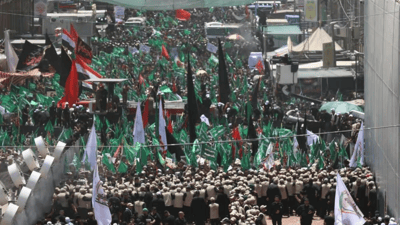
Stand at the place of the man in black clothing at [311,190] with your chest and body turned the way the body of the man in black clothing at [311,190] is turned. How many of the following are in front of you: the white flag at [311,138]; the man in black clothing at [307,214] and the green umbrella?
2

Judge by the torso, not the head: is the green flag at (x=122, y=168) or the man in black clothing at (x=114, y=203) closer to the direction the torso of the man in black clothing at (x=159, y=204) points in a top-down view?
the green flag

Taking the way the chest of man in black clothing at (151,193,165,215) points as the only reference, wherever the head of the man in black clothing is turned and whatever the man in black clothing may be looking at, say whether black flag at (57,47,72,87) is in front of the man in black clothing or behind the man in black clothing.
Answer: in front

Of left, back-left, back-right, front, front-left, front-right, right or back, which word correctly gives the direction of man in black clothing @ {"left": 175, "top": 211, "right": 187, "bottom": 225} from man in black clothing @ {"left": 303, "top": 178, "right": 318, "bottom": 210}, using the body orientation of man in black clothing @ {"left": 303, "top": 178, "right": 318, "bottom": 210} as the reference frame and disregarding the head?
back-left

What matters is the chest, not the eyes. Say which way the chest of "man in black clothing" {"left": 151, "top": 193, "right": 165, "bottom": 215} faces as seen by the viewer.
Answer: away from the camera

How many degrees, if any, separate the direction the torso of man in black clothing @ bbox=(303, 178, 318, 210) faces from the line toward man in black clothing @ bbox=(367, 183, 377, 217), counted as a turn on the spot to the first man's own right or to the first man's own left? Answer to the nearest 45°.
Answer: approximately 90° to the first man's own right

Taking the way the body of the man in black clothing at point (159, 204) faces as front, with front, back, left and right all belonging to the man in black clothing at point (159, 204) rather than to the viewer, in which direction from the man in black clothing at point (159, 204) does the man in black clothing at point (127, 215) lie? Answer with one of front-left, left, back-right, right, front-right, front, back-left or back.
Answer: back-left

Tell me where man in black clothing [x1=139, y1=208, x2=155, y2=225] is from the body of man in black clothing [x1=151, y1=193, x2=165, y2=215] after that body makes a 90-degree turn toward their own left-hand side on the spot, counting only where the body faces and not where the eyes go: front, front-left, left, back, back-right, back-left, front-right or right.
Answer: left

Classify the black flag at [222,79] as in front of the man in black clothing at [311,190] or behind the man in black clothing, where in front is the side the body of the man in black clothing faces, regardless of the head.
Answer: in front

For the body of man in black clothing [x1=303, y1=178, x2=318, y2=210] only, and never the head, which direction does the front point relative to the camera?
away from the camera

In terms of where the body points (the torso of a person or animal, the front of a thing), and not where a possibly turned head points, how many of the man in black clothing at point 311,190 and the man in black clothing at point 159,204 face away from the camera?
2

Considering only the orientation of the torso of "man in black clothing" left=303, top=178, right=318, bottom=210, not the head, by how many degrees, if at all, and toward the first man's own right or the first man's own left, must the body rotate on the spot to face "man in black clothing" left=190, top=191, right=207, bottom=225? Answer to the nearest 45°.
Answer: approximately 135° to the first man's own left

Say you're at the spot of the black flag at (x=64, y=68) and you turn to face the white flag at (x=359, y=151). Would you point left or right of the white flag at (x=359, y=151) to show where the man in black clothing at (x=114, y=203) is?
right
